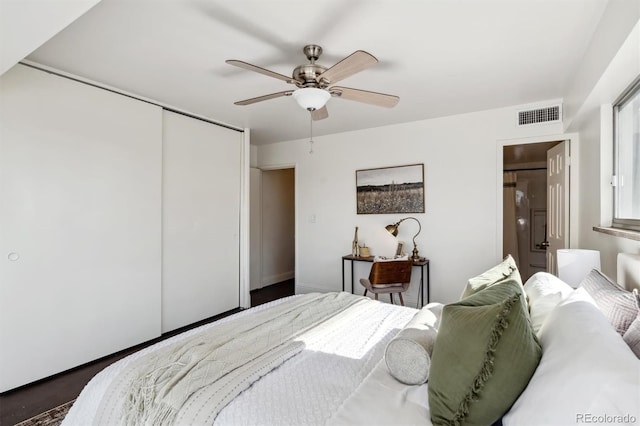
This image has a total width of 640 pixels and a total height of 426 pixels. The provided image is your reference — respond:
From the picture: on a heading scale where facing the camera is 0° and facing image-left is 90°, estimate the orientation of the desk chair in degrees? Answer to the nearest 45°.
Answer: approximately 135°

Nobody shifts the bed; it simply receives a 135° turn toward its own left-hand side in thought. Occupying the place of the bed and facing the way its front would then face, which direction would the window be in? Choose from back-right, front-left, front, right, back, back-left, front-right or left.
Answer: left

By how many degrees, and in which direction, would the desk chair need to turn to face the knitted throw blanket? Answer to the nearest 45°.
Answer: approximately 135° to its left

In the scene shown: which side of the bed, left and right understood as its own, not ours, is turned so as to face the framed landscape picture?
right

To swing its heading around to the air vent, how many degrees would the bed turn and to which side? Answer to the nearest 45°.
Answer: approximately 135° to its right

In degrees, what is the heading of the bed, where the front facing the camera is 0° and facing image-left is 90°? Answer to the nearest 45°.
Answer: approximately 90°
